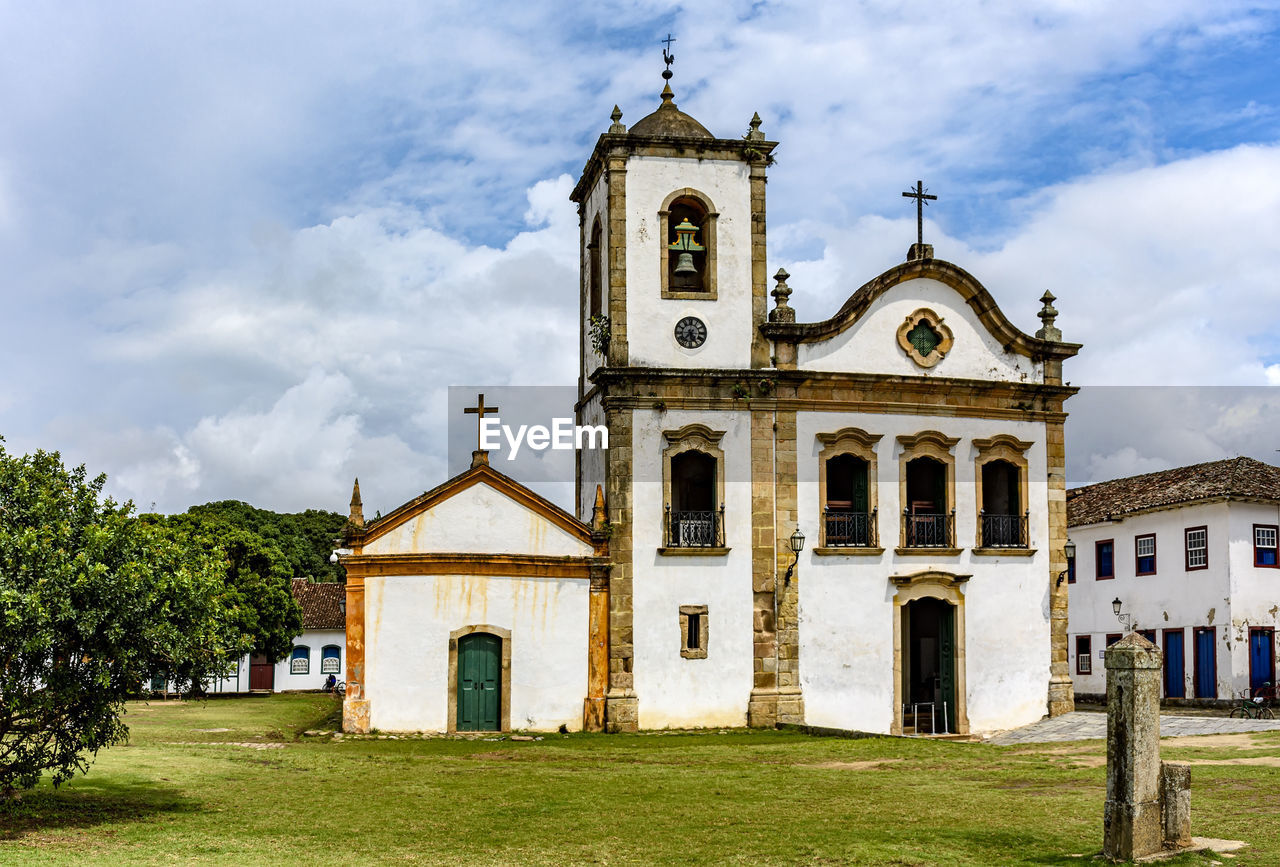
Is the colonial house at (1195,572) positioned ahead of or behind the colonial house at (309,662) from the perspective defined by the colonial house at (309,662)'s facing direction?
ahead

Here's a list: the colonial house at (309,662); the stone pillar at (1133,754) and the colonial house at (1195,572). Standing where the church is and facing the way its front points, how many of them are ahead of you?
1

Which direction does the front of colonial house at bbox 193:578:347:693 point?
toward the camera

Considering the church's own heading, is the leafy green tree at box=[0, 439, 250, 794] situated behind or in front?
in front

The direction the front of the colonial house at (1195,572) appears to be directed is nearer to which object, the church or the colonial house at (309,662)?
the church

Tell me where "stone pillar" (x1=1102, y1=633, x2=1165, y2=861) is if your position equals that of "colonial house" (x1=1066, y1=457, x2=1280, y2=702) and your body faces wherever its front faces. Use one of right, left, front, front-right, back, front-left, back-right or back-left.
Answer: front-left

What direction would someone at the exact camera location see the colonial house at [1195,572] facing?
facing the viewer and to the left of the viewer

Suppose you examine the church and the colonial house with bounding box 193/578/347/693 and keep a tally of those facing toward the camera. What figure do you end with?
2

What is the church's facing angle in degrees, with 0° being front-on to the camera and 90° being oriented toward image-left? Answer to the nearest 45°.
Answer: approximately 0°
